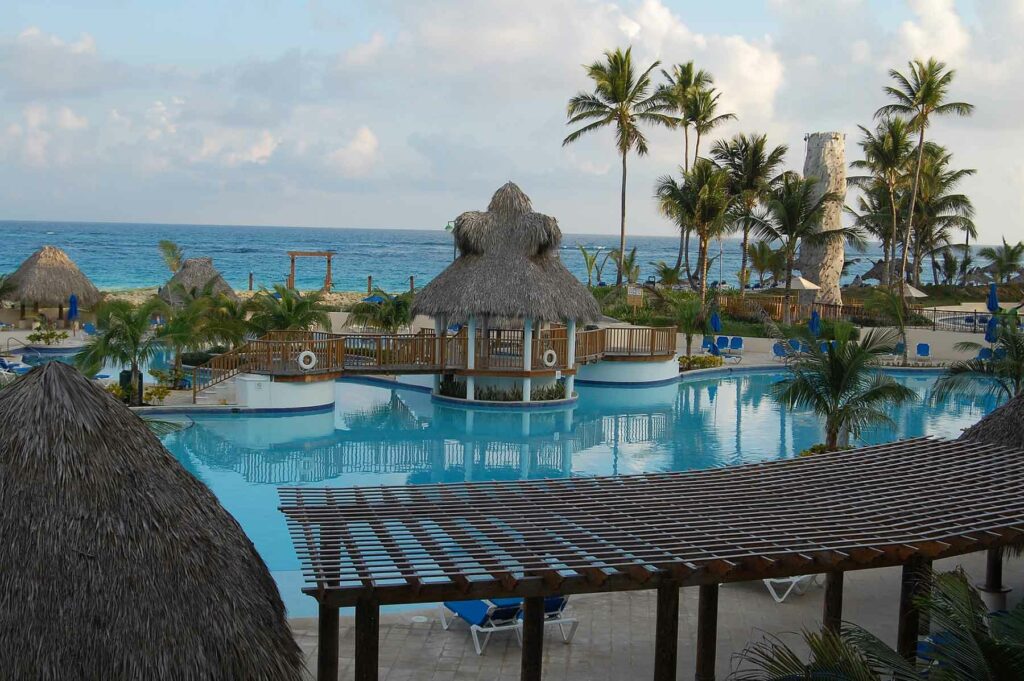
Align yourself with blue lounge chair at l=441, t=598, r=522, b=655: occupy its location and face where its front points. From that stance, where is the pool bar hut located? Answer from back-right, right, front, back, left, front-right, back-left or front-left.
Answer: front-right

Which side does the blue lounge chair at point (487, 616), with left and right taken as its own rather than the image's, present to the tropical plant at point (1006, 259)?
right

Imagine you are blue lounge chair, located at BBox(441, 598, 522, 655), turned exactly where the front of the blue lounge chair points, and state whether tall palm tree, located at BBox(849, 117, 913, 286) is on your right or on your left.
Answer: on your right

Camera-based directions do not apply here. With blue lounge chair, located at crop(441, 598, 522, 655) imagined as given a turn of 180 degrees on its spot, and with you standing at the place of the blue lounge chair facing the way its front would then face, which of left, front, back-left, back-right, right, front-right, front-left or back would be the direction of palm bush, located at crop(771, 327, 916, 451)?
left

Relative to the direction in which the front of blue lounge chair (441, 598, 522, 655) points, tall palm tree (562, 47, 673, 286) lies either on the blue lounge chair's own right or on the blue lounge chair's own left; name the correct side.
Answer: on the blue lounge chair's own right

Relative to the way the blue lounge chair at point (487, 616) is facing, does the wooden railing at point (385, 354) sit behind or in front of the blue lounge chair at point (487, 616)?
in front

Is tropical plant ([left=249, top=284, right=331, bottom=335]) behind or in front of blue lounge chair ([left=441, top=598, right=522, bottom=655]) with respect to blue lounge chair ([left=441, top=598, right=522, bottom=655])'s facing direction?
in front

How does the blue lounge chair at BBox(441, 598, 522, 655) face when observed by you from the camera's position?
facing away from the viewer and to the left of the viewer

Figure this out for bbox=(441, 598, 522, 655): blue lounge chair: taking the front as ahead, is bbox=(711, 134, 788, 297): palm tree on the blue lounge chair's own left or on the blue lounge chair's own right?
on the blue lounge chair's own right

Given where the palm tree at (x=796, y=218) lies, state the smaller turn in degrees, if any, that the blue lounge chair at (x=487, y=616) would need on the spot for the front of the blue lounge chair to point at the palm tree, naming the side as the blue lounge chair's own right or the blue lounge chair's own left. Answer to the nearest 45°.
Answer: approximately 45° to the blue lounge chair's own right

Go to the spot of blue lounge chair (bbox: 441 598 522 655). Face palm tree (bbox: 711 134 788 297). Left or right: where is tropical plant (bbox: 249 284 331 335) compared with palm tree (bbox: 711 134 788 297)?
left

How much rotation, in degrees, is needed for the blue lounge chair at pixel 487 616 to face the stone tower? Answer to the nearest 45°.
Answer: approximately 45° to its right

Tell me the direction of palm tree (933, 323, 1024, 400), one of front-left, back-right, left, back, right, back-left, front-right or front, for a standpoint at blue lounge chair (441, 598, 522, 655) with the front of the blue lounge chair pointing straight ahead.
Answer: right

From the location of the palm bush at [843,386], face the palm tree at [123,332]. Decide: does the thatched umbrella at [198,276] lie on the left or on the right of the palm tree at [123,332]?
right
